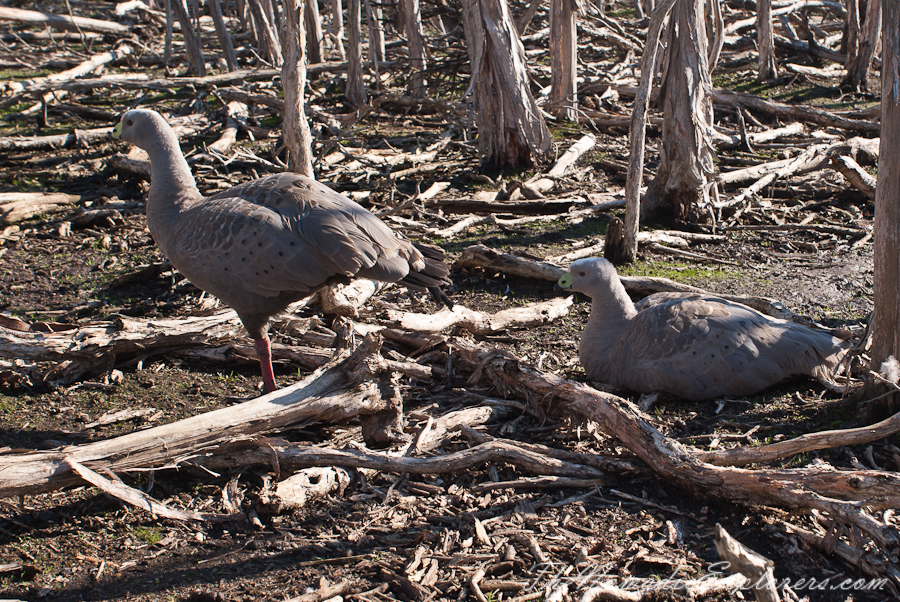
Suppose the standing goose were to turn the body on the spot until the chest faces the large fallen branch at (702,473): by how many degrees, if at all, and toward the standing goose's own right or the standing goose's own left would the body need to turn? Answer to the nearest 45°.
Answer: approximately 135° to the standing goose's own left

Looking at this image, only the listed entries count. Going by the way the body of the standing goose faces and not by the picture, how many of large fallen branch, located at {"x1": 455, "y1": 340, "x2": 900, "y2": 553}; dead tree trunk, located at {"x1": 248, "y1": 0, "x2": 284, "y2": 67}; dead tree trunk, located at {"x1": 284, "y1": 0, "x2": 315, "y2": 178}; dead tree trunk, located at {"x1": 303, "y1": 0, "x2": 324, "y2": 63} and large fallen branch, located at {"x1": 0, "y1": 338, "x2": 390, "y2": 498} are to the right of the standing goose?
3

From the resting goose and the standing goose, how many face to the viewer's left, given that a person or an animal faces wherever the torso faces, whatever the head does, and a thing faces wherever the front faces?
2

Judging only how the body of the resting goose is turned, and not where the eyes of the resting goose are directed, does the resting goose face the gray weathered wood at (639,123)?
no

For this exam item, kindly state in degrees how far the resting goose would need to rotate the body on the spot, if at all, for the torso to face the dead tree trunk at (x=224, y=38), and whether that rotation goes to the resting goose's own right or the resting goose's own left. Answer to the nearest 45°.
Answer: approximately 45° to the resting goose's own right

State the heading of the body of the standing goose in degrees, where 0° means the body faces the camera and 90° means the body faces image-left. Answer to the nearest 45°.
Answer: approximately 90°

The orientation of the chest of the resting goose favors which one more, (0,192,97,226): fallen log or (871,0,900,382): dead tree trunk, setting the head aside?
the fallen log

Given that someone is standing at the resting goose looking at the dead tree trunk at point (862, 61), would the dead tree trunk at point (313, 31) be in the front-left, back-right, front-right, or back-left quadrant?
front-left

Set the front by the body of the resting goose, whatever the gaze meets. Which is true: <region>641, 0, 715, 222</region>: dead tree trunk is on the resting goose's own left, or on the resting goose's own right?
on the resting goose's own right

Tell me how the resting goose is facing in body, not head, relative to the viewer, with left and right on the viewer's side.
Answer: facing to the left of the viewer

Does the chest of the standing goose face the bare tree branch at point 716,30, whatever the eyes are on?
no

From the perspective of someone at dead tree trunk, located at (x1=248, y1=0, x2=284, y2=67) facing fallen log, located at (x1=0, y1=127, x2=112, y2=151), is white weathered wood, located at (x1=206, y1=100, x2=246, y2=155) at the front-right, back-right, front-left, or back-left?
front-left
